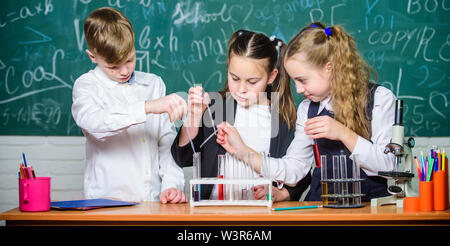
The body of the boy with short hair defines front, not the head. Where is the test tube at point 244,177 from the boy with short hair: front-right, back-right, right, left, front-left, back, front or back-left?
front

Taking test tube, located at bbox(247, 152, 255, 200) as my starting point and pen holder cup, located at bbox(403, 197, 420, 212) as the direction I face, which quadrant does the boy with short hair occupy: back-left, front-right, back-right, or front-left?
back-left

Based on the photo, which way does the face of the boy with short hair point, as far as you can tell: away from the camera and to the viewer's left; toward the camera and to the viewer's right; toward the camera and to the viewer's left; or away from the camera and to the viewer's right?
toward the camera and to the viewer's right

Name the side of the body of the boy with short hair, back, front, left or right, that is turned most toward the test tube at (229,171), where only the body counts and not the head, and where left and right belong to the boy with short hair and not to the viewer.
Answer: front

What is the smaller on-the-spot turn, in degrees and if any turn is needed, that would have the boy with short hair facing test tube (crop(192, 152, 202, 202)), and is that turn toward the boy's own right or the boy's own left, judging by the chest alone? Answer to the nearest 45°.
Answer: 0° — they already face it

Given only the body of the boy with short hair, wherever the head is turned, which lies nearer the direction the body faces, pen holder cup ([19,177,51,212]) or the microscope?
the microscope

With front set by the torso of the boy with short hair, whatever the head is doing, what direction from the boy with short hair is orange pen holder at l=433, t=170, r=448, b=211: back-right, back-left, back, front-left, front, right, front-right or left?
front

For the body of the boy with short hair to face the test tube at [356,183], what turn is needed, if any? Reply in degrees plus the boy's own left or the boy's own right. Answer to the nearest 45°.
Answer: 0° — they already face it

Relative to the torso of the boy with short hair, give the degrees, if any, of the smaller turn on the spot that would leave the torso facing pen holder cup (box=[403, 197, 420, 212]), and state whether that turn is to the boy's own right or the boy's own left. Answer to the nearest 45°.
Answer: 0° — they already face it

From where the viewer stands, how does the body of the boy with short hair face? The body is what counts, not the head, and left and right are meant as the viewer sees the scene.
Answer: facing the viewer and to the right of the viewer

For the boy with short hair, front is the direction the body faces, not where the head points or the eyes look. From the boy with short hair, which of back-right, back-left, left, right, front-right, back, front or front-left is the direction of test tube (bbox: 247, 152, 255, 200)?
front

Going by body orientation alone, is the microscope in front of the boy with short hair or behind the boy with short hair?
in front

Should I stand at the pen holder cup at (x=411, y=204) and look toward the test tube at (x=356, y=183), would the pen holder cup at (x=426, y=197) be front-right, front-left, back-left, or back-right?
back-right

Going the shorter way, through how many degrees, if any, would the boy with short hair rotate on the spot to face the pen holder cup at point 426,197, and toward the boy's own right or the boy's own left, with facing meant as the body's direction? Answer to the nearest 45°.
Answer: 0° — they already face it

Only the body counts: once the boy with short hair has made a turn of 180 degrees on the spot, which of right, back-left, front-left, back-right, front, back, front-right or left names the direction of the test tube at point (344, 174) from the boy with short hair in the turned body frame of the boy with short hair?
back

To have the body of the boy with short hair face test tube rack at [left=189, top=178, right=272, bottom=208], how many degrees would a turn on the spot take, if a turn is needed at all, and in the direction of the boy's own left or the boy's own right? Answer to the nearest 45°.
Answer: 0° — they already face it
